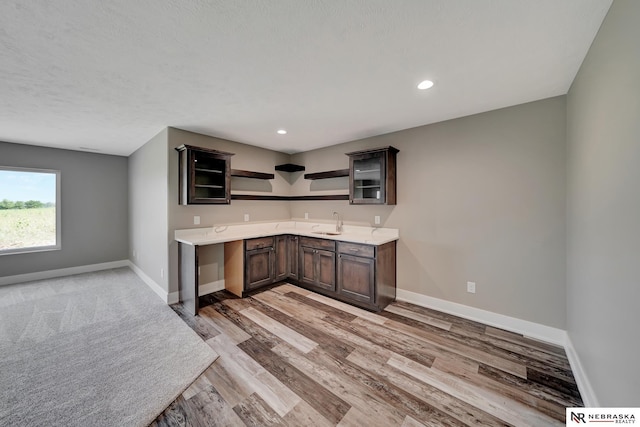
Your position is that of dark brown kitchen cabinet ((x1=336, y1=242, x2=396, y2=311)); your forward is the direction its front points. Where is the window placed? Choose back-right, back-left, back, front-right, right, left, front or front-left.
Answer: front-right

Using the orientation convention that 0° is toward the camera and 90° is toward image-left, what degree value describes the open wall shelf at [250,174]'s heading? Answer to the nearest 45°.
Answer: approximately 315°

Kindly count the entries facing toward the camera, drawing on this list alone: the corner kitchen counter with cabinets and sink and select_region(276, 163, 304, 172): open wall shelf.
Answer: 2

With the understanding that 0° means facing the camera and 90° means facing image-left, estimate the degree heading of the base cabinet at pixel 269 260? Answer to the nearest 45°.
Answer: approximately 315°
